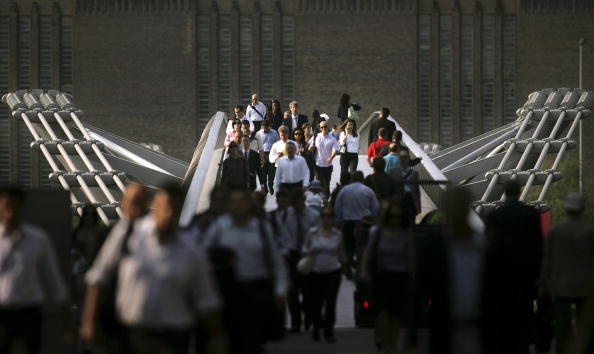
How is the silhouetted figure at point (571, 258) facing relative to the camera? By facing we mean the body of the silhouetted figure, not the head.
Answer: away from the camera

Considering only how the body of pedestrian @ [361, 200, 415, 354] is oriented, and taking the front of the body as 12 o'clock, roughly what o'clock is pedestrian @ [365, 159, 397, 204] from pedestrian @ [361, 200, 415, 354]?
pedestrian @ [365, 159, 397, 204] is roughly at 6 o'clock from pedestrian @ [361, 200, 415, 354].

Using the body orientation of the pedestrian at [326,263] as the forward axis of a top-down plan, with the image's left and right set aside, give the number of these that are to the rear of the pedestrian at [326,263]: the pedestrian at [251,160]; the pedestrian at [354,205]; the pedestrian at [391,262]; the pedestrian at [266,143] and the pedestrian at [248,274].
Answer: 3

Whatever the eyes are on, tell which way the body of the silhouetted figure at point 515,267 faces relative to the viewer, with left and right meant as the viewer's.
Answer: facing away from the viewer

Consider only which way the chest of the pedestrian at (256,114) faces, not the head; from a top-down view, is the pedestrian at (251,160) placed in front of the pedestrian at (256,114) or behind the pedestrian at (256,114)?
in front

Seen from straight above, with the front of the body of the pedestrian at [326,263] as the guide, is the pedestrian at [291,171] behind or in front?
behind
